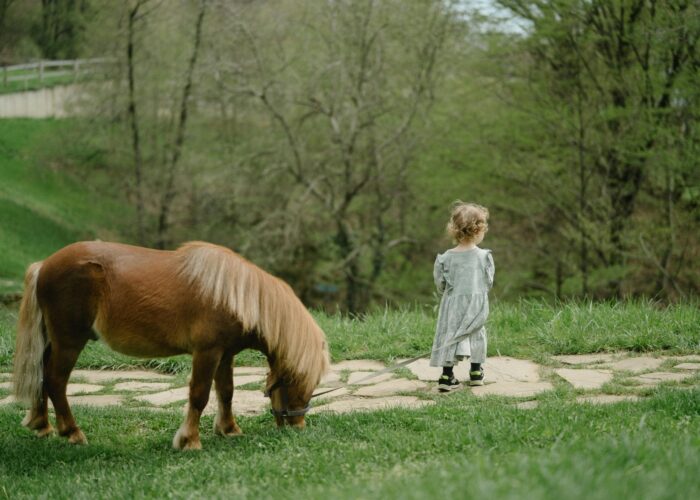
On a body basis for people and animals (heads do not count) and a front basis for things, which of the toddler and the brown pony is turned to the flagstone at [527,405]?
the brown pony

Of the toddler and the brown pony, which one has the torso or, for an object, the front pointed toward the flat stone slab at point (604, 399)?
the brown pony

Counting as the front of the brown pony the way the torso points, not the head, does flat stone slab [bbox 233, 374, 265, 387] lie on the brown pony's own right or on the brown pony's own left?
on the brown pony's own left

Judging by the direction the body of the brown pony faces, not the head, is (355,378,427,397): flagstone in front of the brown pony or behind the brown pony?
in front

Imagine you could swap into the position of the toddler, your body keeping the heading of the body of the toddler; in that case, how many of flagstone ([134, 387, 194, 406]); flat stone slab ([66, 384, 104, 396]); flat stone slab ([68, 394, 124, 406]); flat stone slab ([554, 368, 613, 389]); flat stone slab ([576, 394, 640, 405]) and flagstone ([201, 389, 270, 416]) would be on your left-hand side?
4

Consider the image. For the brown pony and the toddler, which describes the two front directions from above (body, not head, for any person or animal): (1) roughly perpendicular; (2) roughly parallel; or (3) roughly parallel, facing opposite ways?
roughly perpendicular

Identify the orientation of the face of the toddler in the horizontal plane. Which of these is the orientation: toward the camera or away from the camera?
away from the camera

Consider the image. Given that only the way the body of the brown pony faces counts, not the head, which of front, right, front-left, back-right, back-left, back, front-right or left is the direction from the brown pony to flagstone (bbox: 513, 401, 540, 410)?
front

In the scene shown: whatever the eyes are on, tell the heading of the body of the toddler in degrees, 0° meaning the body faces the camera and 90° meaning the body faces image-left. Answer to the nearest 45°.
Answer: approximately 180°

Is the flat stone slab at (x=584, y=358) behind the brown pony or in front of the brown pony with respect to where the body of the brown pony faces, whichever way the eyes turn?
in front

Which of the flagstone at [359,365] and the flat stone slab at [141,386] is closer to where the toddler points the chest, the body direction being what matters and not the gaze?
the flagstone

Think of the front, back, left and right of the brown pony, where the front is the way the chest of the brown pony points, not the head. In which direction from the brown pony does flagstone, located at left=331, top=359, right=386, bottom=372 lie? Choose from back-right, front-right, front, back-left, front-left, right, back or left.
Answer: front-left

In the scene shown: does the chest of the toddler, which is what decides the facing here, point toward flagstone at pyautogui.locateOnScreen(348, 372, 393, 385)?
no

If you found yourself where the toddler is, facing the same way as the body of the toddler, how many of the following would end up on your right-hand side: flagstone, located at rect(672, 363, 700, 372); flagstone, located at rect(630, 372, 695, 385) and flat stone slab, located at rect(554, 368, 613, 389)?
3

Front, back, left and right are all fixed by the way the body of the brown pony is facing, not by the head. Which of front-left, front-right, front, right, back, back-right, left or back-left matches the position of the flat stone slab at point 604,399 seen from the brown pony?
front

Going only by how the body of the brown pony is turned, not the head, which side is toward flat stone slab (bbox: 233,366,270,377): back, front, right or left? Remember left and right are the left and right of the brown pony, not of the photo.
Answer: left

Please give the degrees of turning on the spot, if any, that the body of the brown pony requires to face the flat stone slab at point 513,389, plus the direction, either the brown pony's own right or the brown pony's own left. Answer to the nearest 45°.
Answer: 0° — it already faces it

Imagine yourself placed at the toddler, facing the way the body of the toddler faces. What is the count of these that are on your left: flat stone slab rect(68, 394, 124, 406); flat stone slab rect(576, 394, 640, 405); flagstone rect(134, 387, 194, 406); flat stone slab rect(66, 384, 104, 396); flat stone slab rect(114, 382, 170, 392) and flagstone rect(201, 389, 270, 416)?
5

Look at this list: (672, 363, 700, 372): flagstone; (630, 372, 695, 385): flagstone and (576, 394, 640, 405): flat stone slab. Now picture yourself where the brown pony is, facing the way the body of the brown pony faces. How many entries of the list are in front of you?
3

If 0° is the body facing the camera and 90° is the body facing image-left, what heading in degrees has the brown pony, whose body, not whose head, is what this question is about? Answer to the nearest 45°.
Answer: approximately 270°
